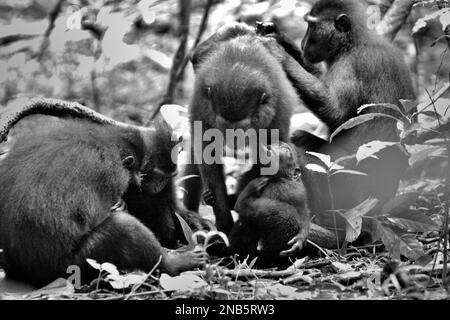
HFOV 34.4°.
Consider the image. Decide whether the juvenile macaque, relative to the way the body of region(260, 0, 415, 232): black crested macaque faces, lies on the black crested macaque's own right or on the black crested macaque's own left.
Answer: on the black crested macaque's own left

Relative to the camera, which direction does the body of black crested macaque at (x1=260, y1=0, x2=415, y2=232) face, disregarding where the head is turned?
to the viewer's left

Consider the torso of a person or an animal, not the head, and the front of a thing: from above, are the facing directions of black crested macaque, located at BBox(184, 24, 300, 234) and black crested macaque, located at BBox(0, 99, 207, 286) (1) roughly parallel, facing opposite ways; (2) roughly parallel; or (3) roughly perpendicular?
roughly perpendicular

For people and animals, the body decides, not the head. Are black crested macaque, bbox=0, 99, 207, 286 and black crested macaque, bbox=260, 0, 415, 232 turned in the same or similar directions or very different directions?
very different directions

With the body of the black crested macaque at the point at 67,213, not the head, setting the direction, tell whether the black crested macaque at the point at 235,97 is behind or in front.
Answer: in front

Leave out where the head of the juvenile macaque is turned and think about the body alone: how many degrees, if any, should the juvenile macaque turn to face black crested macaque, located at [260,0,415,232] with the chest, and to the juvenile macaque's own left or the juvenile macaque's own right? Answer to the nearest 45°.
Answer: approximately 180°

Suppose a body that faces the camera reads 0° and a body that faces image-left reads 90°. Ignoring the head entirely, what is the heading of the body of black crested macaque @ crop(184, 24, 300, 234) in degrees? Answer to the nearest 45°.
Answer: approximately 0°

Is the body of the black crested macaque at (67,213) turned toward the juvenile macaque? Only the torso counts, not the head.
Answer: yes

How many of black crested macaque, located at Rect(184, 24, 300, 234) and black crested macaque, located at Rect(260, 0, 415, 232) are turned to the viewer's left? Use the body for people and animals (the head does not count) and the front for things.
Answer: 1

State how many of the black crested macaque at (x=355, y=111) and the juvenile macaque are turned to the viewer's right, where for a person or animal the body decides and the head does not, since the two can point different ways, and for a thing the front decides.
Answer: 0

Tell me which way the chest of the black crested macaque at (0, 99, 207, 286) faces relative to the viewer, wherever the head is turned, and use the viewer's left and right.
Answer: facing to the right of the viewer

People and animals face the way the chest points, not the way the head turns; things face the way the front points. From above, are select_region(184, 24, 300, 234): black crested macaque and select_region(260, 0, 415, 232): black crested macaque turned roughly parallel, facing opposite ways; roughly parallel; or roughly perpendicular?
roughly perpendicular

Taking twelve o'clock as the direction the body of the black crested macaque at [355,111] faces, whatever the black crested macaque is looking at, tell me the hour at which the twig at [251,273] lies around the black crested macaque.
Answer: The twig is roughly at 10 o'clock from the black crested macaque.
